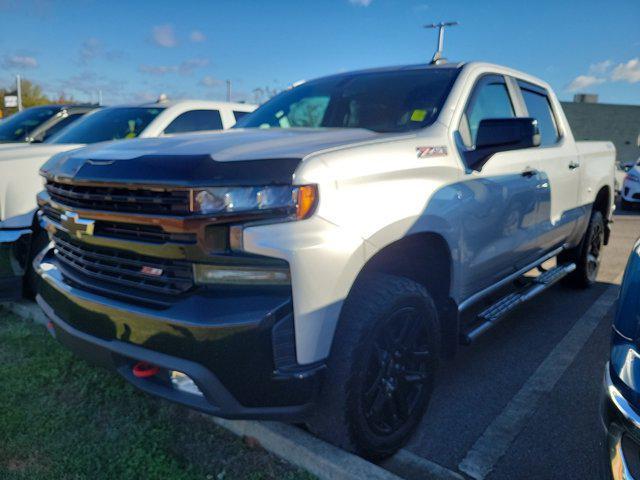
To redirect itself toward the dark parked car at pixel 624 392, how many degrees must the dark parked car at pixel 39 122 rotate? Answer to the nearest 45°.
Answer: approximately 45° to its left

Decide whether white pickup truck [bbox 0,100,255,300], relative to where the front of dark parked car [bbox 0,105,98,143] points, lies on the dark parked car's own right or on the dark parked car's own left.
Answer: on the dark parked car's own left

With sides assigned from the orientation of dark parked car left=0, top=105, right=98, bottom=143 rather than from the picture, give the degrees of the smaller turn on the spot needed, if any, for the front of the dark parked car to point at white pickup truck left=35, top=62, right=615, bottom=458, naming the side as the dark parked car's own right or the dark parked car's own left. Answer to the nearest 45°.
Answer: approximately 45° to the dark parked car's own left

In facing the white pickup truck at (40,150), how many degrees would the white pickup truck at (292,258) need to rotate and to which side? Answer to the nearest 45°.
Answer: approximately 90° to its right

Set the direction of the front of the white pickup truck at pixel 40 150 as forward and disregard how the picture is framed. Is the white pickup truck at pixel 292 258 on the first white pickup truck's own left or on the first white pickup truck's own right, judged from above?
on the first white pickup truck's own left

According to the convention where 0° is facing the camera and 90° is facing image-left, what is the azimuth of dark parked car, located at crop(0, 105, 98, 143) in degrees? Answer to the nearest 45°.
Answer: approximately 45°

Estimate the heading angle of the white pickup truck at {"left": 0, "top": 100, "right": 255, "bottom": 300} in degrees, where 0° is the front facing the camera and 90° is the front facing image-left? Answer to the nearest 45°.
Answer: approximately 45°
